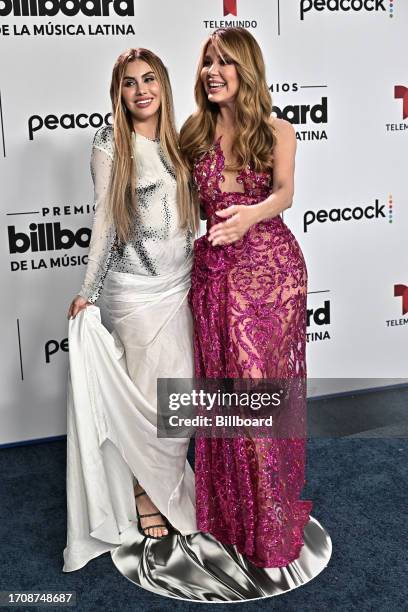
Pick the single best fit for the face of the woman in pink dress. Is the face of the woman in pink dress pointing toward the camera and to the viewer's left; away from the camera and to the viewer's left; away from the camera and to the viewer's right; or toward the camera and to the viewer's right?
toward the camera and to the viewer's left

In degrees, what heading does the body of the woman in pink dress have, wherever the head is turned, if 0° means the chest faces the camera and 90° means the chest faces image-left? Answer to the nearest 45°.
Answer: approximately 45°
